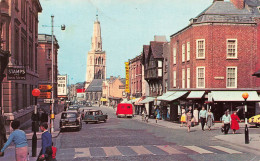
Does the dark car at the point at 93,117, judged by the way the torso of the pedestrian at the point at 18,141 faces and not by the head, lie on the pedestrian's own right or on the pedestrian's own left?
on the pedestrian's own right

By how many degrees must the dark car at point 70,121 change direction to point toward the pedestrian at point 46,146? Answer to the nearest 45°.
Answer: approximately 180°

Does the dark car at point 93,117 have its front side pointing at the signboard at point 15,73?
no

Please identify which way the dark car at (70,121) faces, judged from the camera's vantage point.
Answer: facing away from the viewer

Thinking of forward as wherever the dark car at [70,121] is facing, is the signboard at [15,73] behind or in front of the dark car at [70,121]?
behind

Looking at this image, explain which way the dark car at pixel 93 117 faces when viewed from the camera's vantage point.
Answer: facing away from the viewer and to the right of the viewer
